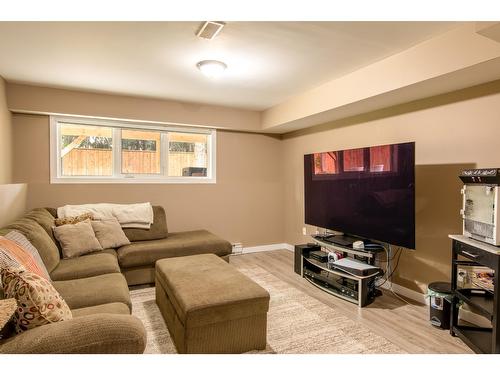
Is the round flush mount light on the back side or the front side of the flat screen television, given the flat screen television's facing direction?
on the front side

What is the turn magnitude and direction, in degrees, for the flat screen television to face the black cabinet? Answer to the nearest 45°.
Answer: approximately 90° to its left

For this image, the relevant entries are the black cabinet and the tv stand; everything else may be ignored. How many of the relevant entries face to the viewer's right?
0

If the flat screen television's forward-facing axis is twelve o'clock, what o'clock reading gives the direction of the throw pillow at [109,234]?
The throw pillow is roughly at 1 o'clock from the flat screen television.

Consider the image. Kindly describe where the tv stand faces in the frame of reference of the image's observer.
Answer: facing the viewer and to the left of the viewer

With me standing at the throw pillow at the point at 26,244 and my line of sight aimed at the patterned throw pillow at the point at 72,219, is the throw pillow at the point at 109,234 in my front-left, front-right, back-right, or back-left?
front-right

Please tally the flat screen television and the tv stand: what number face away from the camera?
0

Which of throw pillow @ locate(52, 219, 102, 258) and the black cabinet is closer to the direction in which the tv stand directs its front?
the throw pillow

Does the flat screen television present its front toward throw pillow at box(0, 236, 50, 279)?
yes

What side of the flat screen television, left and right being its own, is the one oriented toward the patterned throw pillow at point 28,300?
front

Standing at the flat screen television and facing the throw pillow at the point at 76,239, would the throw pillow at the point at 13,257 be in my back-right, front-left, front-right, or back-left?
front-left

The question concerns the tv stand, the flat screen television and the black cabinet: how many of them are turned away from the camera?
0

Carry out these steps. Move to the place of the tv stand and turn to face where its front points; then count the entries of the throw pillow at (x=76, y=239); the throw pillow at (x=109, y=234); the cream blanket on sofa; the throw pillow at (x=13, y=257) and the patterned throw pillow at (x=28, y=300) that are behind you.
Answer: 0

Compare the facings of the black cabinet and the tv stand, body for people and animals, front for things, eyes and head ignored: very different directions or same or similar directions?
same or similar directions

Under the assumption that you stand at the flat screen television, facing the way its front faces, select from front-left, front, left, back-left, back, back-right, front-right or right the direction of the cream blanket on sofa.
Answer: front-right

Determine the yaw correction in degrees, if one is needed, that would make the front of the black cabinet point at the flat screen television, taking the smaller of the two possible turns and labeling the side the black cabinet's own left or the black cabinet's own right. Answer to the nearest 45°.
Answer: approximately 90° to the black cabinet's own right
